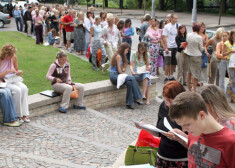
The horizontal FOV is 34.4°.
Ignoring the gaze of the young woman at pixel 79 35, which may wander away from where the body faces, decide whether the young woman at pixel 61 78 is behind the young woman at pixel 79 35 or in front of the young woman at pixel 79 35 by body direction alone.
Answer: in front

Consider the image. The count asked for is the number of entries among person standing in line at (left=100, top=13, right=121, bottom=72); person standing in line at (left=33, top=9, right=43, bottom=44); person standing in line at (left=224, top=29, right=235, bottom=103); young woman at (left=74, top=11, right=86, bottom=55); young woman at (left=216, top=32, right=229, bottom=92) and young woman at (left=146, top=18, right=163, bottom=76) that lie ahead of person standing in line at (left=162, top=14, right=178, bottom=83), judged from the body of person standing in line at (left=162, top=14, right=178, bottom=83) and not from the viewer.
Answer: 2

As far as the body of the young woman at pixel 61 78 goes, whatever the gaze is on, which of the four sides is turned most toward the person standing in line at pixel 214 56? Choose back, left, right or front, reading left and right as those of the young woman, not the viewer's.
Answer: left

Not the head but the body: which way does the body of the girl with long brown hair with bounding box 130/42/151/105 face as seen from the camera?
toward the camera

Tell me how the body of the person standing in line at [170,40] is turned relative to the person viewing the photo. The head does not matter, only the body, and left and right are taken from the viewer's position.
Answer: facing the viewer and to the right of the viewer

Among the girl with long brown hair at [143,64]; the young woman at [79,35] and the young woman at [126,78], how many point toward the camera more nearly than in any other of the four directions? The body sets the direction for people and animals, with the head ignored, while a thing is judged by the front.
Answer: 2

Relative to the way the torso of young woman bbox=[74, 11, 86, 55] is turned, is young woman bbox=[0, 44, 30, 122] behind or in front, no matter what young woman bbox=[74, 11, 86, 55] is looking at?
in front

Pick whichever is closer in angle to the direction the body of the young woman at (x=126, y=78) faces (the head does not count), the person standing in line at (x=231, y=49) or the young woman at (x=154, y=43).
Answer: the person standing in line

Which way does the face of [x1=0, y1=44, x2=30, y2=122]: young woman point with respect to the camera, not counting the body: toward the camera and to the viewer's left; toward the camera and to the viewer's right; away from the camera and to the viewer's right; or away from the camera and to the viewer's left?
toward the camera and to the viewer's right

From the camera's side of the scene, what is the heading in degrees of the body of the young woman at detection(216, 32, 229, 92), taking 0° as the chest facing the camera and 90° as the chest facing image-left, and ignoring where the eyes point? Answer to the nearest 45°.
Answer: approximately 315°

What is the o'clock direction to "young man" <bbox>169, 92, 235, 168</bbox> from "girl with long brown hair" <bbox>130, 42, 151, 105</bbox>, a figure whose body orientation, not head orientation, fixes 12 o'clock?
The young man is roughly at 12 o'clock from the girl with long brown hair.
